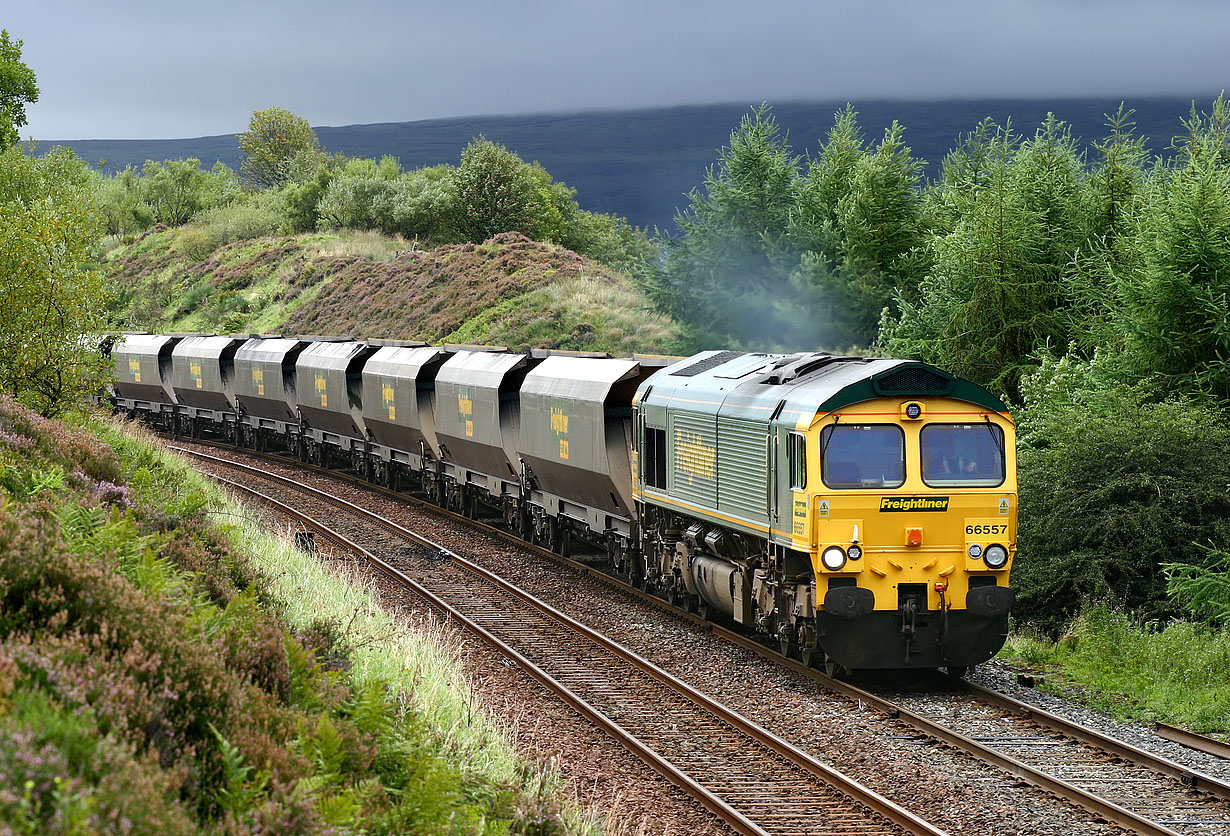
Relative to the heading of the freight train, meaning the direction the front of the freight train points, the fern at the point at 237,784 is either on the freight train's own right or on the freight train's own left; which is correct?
on the freight train's own right

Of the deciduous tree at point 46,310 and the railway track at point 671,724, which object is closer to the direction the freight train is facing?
the railway track

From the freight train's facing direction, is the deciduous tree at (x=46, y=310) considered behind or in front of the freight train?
behind

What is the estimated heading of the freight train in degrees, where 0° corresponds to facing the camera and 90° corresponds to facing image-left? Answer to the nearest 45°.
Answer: approximately 315°

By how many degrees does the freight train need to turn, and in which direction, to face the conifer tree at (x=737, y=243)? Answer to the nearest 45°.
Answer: approximately 135° to its left

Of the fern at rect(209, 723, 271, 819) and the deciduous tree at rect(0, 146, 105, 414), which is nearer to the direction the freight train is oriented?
the fern

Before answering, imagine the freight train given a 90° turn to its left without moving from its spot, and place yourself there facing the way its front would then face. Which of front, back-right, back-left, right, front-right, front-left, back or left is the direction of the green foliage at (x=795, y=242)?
front-left
